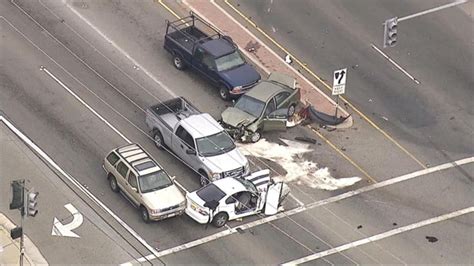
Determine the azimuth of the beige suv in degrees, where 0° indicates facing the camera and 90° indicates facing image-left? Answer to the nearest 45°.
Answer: approximately 315°

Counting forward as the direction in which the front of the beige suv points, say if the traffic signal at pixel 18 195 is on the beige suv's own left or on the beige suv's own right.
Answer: on the beige suv's own right
